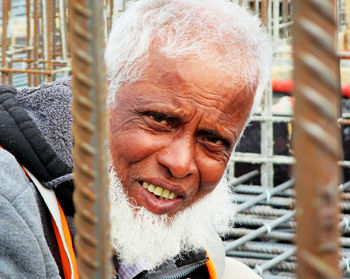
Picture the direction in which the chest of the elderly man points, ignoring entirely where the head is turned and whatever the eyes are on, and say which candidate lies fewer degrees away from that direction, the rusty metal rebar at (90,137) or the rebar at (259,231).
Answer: the rusty metal rebar

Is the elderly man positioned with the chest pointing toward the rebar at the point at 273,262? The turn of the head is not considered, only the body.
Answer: no

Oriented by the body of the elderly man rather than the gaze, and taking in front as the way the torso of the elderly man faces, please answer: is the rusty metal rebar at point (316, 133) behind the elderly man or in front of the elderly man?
in front

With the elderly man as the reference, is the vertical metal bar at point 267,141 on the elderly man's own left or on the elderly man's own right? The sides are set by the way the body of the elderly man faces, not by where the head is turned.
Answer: on the elderly man's own left

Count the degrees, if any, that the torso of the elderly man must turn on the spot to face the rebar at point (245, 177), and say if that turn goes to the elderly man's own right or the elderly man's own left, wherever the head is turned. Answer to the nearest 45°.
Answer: approximately 135° to the elderly man's own left

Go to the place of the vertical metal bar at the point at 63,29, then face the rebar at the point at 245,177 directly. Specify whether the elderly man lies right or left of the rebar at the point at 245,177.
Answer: right

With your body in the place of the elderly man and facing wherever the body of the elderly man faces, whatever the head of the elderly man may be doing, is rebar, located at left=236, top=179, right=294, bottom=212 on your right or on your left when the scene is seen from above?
on your left

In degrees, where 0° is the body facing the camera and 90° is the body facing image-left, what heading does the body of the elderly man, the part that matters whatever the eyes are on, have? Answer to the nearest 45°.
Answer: approximately 315°

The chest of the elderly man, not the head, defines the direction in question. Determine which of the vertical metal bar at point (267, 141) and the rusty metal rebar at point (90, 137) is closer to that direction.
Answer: the rusty metal rebar

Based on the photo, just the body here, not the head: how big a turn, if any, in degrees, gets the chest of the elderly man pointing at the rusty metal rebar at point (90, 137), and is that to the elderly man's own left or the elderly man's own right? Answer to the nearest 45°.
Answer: approximately 45° to the elderly man's own right

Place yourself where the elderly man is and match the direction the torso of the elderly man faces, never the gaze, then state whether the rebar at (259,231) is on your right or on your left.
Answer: on your left

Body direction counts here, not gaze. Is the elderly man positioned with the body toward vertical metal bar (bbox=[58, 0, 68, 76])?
no

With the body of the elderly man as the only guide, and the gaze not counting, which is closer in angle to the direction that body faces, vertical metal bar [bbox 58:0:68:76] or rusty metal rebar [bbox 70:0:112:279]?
the rusty metal rebar
